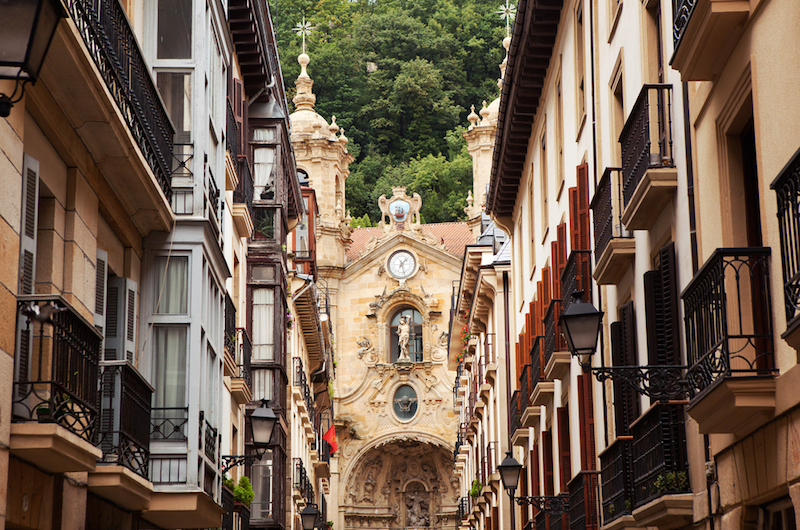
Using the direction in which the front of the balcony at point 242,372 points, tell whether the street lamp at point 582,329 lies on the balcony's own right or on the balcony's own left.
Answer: on the balcony's own right

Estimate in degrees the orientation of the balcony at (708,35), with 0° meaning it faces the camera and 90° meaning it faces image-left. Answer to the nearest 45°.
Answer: approximately 90°

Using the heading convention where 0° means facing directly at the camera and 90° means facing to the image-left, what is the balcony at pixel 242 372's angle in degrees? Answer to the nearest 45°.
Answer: approximately 270°

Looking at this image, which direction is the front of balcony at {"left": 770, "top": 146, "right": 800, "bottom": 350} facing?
to the viewer's left

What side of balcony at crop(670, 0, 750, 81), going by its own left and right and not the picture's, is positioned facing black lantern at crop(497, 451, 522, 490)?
right

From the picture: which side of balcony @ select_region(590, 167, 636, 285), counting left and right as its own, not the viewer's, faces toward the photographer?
left

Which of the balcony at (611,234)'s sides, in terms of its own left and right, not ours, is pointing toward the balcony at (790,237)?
left

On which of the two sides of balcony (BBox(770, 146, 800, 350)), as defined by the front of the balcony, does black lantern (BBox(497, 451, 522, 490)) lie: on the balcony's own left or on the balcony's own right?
on the balcony's own right

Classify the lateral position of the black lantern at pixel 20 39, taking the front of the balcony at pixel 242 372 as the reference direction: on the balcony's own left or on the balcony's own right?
on the balcony's own right
